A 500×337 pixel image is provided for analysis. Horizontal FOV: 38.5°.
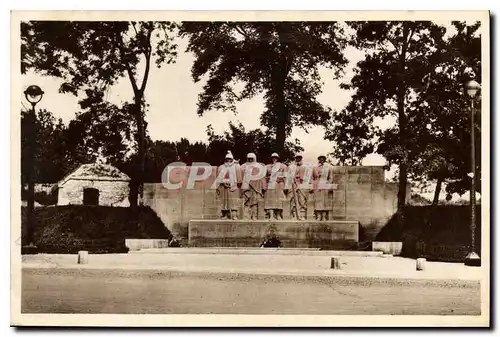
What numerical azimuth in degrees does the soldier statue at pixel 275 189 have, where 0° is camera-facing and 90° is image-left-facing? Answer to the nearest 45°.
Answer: approximately 0°
